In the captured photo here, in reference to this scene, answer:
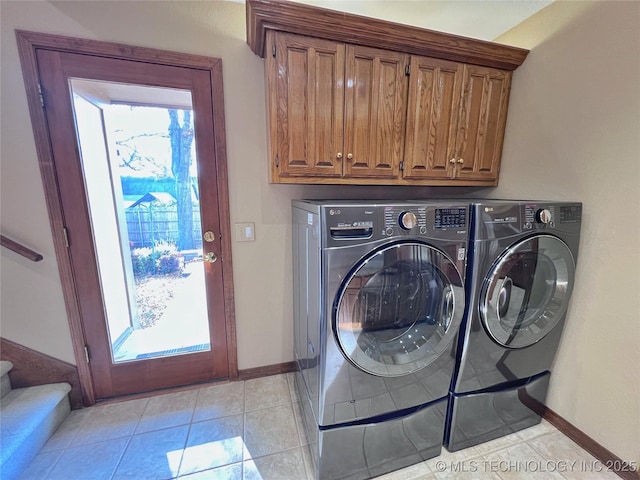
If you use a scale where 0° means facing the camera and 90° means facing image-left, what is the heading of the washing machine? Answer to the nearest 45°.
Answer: approximately 315°

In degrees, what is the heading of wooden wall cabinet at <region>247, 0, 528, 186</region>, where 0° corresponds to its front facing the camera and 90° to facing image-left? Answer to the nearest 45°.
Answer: approximately 315°

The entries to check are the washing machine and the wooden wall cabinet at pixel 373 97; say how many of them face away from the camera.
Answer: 0

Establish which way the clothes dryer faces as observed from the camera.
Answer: facing the viewer and to the right of the viewer

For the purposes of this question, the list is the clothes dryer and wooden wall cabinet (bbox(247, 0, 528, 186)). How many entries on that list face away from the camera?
0

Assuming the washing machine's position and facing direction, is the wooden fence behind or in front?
behind

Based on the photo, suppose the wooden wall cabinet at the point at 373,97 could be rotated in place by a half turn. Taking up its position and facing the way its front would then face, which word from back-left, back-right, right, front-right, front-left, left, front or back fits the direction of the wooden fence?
front-left

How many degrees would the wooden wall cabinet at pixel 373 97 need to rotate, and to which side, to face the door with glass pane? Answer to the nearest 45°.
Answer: approximately 135° to its right

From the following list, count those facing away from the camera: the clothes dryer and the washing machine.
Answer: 0

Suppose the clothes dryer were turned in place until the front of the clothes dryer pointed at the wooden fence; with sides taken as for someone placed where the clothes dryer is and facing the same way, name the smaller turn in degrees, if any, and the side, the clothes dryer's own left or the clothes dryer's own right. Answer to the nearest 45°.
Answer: approximately 90° to the clothes dryer's own right
